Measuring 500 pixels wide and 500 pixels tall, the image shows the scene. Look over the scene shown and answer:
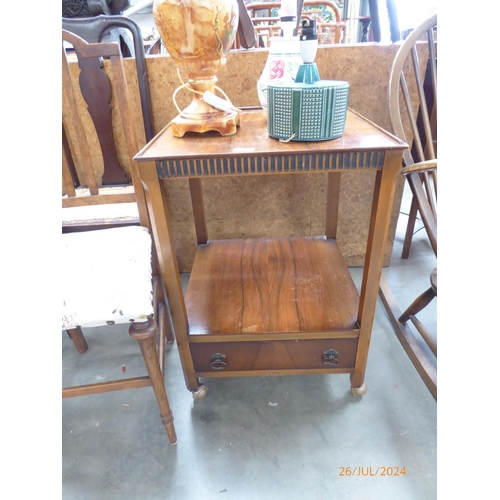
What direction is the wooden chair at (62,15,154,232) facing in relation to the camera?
toward the camera

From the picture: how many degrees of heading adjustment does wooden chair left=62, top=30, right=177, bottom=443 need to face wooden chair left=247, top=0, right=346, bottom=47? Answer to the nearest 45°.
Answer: approximately 135° to its left
